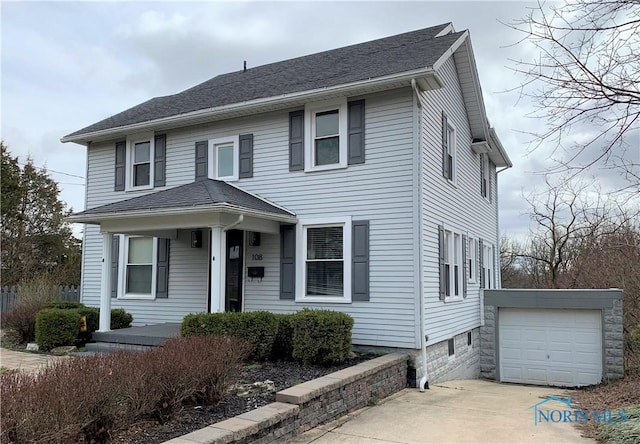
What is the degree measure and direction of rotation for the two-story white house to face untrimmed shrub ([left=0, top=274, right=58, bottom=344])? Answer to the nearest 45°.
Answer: approximately 45° to its right

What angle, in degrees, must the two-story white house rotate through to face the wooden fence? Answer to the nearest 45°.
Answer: approximately 90° to its right

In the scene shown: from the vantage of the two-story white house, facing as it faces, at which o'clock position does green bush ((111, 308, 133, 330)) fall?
The green bush is roughly at 2 o'clock from the two-story white house.

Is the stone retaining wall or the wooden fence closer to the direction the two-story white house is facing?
the stone retaining wall

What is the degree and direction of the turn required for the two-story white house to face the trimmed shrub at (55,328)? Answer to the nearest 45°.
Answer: approximately 45° to its right

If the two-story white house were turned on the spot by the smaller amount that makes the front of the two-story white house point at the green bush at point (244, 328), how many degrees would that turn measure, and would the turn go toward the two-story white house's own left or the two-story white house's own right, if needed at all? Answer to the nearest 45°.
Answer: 0° — it already faces it

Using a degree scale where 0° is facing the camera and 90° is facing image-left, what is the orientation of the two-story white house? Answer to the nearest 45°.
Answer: approximately 45°
